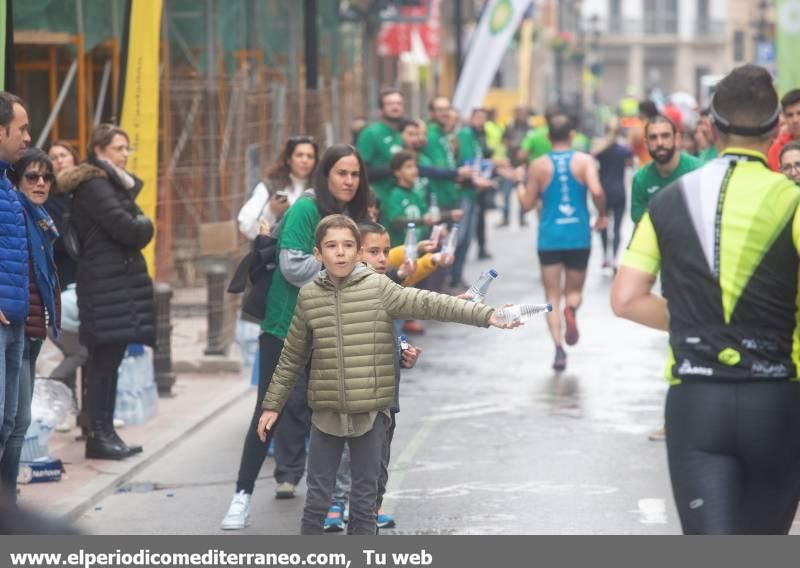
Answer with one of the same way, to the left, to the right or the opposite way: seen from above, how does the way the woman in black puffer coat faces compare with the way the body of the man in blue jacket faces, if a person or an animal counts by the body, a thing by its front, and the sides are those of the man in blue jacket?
the same way

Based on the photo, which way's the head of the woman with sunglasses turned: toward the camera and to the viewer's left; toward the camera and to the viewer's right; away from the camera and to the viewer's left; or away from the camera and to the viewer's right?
toward the camera and to the viewer's right

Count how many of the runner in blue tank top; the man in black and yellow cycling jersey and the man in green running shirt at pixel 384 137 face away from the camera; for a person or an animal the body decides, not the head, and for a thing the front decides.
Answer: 2

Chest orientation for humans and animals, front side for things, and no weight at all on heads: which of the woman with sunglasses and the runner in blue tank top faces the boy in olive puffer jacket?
the woman with sunglasses

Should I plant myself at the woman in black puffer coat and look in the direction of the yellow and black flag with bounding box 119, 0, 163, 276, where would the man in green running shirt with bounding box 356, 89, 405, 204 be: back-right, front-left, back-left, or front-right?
front-right

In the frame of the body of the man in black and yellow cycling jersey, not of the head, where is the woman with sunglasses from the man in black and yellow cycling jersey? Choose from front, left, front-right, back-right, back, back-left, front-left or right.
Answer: front-left

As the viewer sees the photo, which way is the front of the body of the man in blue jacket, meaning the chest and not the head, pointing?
to the viewer's right

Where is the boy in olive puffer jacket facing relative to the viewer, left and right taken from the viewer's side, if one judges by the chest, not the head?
facing the viewer

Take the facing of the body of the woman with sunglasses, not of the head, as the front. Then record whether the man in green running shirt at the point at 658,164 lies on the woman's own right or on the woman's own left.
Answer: on the woman's own left

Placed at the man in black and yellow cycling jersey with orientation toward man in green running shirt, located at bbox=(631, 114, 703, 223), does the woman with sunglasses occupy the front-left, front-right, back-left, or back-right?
front-left

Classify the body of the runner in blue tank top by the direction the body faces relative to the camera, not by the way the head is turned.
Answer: away from the camera

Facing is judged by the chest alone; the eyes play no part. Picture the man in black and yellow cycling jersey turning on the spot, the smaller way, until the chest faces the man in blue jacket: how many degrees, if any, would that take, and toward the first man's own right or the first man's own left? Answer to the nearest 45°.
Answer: approximately 45° to the first man's own left

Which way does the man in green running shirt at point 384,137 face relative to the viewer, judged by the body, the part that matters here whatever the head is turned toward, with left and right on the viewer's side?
facing the viewer and to the right of the viewer

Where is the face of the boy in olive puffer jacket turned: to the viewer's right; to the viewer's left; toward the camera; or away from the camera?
toward the camera

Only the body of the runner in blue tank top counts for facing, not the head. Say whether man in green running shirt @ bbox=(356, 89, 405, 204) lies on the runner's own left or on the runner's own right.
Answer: on the runner's own left

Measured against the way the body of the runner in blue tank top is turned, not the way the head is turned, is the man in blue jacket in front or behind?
behind

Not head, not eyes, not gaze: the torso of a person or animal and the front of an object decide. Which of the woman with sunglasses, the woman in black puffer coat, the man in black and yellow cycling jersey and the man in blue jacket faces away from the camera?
the man in black and yellow cycling jersey

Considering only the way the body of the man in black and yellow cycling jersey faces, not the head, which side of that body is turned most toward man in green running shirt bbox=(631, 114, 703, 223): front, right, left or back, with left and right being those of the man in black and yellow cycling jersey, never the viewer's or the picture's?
front
